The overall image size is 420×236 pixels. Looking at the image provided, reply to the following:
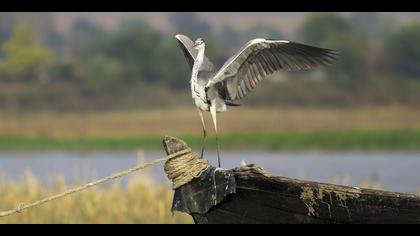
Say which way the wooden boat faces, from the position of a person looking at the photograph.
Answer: facing to the left of the viewer
